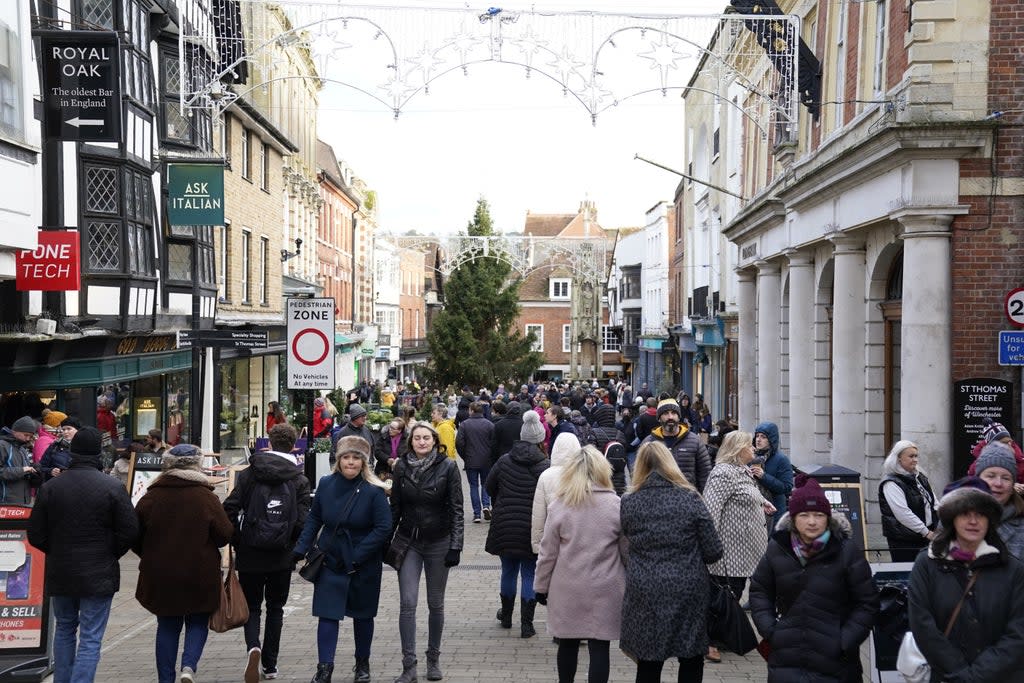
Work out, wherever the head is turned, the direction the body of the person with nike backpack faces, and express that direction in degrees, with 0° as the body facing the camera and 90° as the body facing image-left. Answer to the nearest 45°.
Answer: approximately 180°

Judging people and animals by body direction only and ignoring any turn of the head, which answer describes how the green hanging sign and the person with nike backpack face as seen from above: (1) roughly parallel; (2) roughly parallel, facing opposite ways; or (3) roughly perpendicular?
roughly parallel, facing opposite ways

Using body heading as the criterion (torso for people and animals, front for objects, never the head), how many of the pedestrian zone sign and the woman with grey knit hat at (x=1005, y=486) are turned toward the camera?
2

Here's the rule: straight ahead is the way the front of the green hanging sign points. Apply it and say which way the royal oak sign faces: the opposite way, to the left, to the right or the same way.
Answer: the same way

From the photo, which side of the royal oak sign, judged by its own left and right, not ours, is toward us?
front

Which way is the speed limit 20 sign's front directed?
toward the camera

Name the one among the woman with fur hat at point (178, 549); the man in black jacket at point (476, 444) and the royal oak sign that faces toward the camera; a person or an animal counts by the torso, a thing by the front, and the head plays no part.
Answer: the royal oak sign

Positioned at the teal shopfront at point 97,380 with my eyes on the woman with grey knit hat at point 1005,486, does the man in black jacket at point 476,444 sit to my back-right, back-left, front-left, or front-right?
front-left

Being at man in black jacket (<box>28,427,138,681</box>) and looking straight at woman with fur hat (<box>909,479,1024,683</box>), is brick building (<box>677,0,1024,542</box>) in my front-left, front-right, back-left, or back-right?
front-left

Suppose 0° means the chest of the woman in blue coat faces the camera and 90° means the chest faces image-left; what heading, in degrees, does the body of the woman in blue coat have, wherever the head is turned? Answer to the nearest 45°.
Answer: approximately 0°

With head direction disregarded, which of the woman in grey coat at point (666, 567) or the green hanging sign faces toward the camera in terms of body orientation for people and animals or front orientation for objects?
the green hanging sign

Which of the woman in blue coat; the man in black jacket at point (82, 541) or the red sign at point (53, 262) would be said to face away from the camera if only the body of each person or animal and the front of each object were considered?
the man in black jacket

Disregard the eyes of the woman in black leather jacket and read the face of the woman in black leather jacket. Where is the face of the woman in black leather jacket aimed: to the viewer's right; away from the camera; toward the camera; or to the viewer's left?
toward the camera

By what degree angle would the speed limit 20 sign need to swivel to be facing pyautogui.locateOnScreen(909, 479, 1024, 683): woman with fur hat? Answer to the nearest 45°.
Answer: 0° — it already faces them

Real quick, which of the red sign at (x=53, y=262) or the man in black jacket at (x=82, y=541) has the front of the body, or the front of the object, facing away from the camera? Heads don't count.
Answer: the man in black jacket
